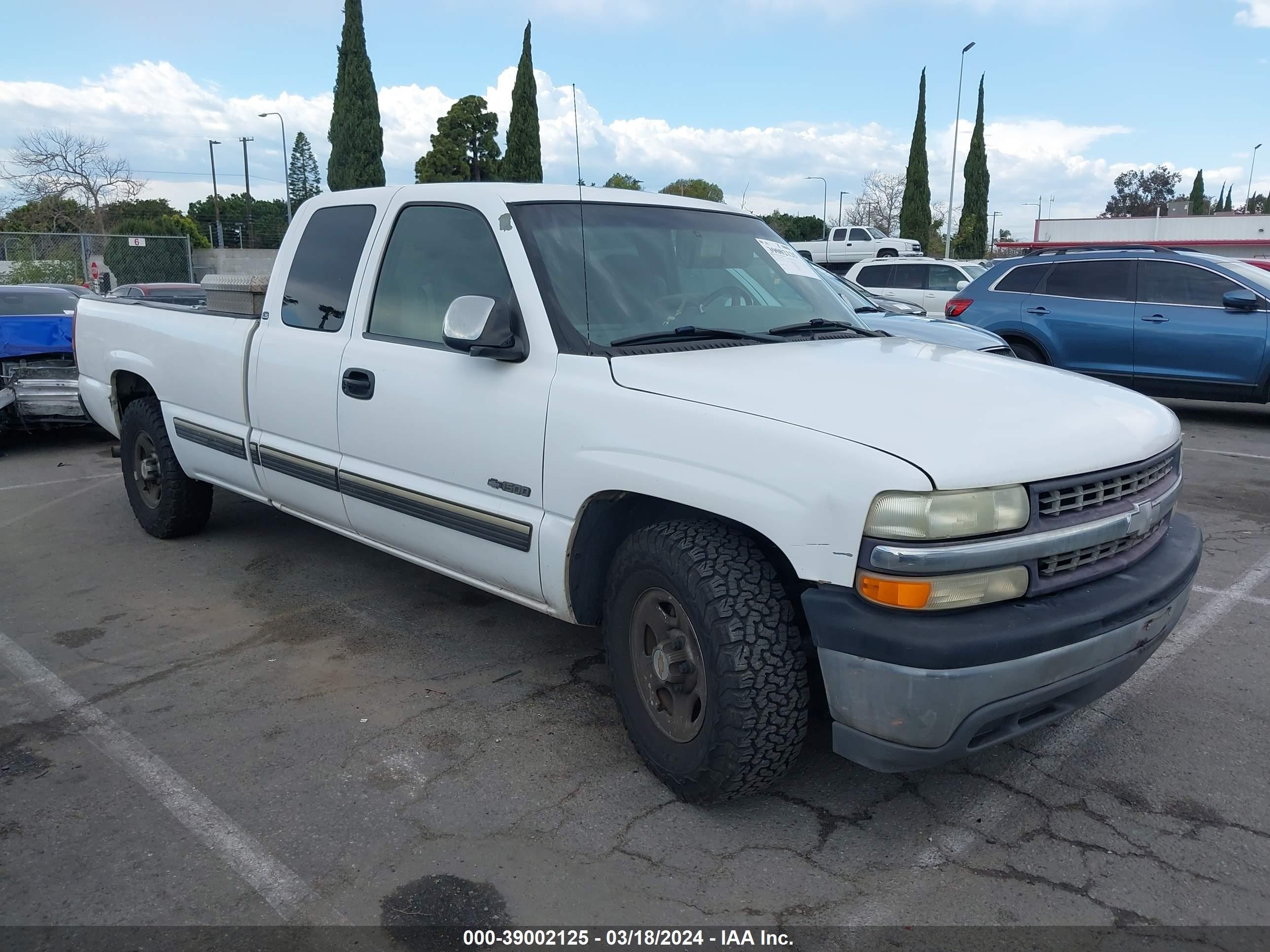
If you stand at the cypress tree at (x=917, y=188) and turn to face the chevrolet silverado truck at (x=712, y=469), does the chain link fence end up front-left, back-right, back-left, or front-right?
front-right

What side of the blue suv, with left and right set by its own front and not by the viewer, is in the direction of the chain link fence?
back

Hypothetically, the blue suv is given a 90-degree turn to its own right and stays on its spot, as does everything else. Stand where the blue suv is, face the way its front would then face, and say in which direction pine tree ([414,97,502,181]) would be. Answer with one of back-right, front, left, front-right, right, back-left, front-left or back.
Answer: back-right

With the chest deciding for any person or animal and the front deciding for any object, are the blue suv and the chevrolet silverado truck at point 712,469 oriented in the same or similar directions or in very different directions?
same or similar directions

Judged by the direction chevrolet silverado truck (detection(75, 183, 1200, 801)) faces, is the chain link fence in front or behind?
behind

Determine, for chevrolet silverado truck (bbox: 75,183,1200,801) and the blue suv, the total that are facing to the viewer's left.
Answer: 0

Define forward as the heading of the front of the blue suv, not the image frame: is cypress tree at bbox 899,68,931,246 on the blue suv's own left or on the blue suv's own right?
on the blue suv's own left

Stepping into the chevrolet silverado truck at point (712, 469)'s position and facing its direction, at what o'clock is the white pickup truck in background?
The white pickup truck in background is roughly at 8 o'clock from the chevrolet silverado truck.

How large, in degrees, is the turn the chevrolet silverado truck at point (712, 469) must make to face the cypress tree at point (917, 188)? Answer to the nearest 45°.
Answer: approximately 135° to its left

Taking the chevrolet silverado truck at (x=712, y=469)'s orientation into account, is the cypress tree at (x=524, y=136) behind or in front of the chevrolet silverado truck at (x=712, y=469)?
behind

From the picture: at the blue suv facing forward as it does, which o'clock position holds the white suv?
The white suv is roughly at 8 o'clock from the blue suv.

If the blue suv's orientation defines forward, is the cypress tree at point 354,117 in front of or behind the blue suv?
behind

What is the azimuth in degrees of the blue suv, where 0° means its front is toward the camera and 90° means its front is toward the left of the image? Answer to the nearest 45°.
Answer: approximately 270°

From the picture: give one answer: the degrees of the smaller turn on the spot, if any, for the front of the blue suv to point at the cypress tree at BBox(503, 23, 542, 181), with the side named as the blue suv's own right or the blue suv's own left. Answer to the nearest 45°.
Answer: approximately 135° to the blue suv's own left

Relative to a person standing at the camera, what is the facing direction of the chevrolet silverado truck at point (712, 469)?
facing the viewer and to the right of the viewer
